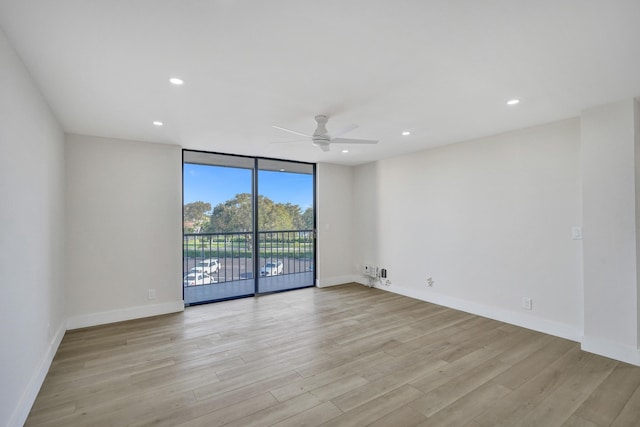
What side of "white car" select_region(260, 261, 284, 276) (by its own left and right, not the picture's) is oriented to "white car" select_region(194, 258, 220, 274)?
right

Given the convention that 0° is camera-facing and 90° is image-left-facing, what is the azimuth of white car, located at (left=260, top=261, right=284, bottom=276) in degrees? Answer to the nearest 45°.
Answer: approximately 45°

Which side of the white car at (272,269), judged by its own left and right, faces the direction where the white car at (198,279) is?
front
